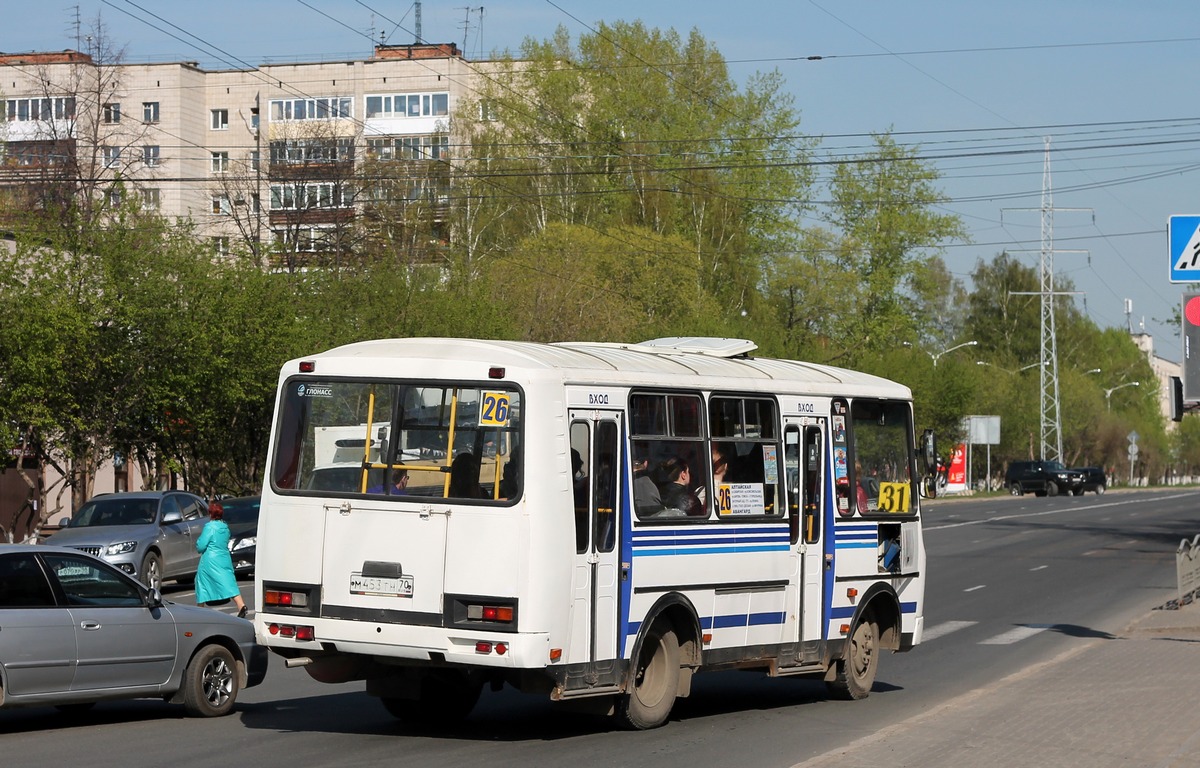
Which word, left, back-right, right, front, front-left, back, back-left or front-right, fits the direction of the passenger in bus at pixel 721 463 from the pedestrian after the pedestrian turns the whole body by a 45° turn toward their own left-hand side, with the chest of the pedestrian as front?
back-left

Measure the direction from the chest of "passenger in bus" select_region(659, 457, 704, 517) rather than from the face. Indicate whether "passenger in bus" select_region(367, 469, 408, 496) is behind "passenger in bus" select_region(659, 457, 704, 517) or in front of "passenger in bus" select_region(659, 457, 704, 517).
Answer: behind

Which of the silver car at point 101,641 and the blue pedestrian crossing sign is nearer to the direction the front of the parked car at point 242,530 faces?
the silver car

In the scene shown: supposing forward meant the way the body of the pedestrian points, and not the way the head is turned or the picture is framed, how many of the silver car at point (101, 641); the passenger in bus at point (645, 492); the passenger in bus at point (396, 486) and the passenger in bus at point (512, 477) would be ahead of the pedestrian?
0

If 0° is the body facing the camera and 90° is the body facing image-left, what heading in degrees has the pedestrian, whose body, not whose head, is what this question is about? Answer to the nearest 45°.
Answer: approximately 135°

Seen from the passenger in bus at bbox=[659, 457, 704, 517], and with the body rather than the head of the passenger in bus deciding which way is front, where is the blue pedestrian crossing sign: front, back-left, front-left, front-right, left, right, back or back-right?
front

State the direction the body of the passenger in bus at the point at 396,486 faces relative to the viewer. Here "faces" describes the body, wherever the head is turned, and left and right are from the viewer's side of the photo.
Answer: facing away from the viewer and to the right of the viewer

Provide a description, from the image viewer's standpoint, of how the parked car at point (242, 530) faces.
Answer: facing the viewer and to the left of the viewer

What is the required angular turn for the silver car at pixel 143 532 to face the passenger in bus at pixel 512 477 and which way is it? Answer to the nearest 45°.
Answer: approximately 45° to its left

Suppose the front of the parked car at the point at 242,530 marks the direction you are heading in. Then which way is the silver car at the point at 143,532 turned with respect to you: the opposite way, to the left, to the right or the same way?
the same way

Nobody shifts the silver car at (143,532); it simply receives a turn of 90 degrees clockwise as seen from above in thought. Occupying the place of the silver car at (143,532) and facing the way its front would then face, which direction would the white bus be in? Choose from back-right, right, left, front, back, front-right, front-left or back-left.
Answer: back-left

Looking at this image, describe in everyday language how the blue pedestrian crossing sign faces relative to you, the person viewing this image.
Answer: facing the viewer

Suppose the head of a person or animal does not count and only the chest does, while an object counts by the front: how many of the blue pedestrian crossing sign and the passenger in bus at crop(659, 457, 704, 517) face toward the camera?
1

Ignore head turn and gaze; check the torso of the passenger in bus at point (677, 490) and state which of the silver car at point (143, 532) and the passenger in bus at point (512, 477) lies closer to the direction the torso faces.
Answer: the silver car

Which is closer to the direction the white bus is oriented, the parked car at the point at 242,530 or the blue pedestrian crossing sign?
the blue pedestrian crossing sign

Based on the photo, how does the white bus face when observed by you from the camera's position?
facing away from the viewer and to the right of the viewer

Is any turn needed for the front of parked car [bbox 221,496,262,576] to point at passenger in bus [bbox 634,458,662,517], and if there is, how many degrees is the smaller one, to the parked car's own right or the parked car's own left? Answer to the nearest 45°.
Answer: approximately 45° to the parked car's own left

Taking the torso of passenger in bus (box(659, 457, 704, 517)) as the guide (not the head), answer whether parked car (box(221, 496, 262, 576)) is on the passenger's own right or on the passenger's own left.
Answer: on the passenger's own left
